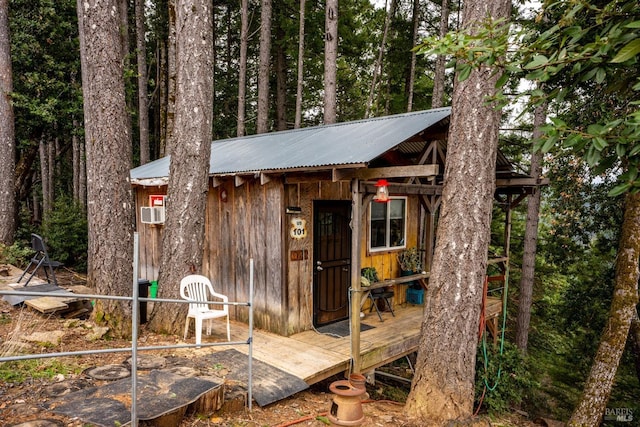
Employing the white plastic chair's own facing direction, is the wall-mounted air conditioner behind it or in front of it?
behind

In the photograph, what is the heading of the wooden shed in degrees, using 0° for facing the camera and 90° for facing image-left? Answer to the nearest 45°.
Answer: approximately 315°

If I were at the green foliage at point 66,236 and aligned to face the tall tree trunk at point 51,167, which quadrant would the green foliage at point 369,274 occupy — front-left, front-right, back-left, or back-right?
back-right
